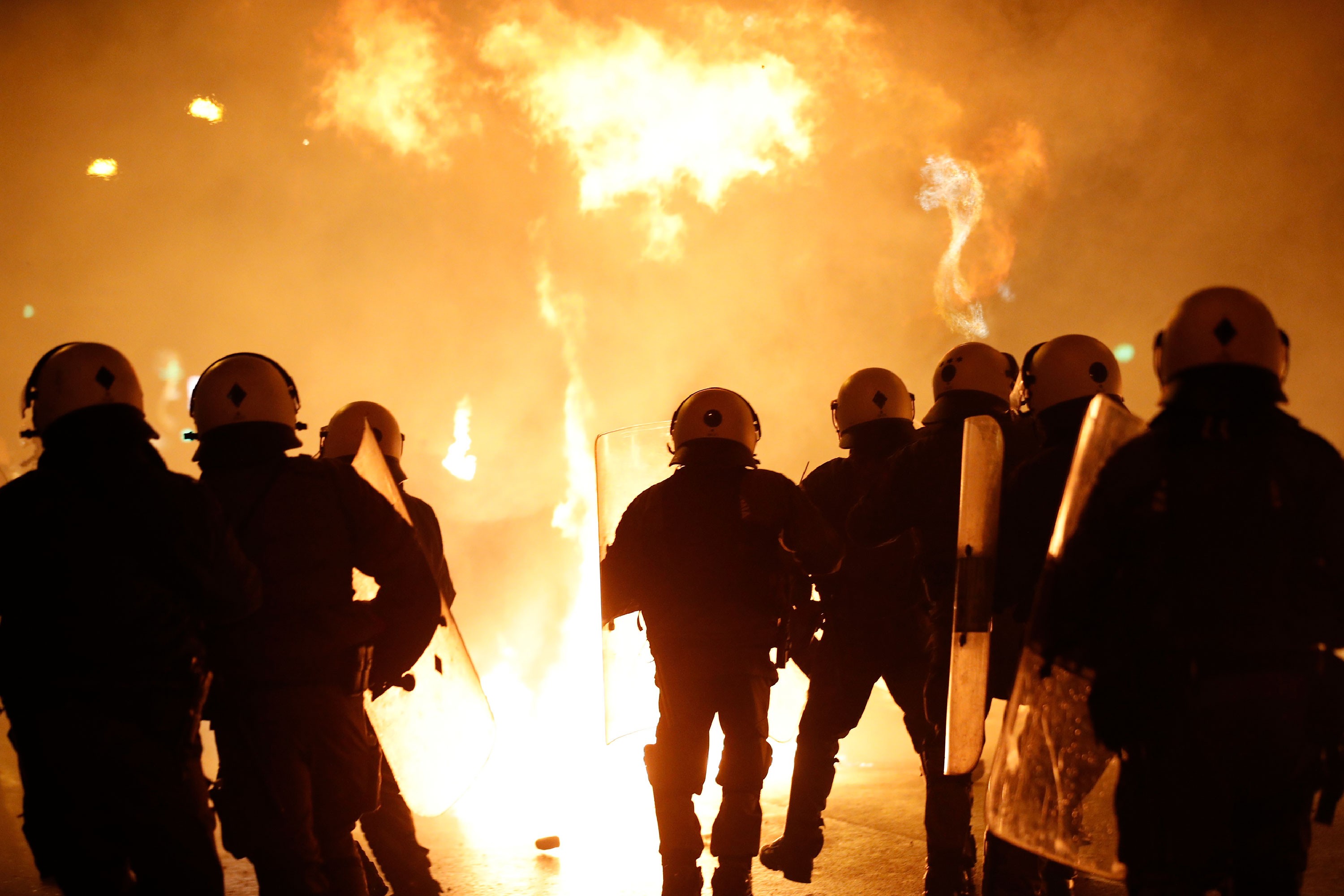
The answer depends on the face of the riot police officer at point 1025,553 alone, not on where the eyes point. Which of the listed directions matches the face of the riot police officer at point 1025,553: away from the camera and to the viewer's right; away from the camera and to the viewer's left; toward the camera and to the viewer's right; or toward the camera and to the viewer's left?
away from the camera and to the viewer's left

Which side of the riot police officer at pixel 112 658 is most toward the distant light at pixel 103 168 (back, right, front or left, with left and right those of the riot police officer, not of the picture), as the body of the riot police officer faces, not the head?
front

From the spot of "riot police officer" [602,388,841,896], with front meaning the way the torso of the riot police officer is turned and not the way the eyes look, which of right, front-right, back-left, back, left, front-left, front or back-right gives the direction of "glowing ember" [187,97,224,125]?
front-left

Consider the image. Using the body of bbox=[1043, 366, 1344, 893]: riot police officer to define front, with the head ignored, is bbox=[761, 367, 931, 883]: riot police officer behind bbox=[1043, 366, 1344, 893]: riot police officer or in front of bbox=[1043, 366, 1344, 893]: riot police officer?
in front

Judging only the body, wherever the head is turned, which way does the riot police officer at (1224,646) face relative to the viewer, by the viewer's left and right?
facing away from the viewer

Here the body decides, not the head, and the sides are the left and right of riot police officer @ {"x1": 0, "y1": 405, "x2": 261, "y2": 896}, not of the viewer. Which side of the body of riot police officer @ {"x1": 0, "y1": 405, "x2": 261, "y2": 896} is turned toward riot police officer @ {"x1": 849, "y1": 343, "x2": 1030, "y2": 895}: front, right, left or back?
right

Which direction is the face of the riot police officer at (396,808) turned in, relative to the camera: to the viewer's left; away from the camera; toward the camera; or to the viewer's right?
away from the camera

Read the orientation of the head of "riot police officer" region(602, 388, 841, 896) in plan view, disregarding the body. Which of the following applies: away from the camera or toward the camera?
away from the camera

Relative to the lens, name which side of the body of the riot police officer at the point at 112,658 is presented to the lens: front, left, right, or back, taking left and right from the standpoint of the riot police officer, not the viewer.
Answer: back

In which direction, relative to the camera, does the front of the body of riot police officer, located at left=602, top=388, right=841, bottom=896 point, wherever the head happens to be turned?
away from the camera

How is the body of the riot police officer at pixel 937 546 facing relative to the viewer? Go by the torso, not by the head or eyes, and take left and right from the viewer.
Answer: facing away from the viewer and to the left of the viewer
